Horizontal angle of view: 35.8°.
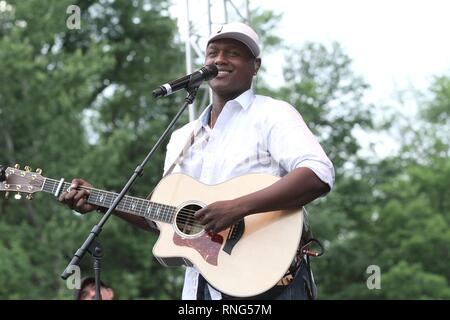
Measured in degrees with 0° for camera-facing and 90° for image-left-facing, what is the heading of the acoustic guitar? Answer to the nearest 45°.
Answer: approximately 0°

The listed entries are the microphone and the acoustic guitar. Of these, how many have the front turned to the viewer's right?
1

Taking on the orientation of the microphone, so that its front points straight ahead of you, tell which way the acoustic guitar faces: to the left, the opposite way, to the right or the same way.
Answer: to the right

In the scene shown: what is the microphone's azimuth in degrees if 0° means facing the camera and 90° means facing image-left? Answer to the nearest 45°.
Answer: approximately 270°
